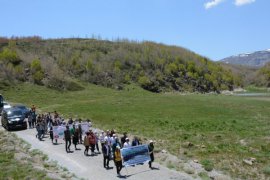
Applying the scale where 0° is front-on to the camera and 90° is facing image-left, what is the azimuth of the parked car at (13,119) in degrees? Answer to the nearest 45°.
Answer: approximately 315°

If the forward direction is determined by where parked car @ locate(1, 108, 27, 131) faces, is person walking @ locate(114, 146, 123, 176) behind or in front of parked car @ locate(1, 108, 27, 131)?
in front
